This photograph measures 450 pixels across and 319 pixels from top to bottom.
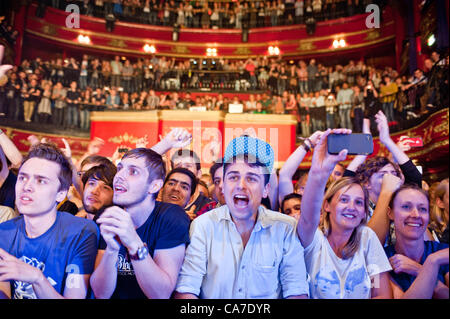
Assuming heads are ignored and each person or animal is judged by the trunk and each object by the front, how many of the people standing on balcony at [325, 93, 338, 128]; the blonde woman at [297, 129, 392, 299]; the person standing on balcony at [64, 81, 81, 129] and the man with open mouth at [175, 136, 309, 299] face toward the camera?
4

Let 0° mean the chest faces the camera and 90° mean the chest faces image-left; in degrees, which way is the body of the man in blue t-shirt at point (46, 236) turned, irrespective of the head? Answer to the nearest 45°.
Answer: approximately 45°

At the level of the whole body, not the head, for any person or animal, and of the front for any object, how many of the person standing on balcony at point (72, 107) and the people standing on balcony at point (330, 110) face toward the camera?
2

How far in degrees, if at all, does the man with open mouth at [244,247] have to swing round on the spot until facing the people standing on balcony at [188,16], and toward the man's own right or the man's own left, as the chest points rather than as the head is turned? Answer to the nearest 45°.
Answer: approximately 180°

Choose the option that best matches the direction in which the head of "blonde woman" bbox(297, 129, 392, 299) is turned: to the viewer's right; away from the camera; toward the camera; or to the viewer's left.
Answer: toward the camera

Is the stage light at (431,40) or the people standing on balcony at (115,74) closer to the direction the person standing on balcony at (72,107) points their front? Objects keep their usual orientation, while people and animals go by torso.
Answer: the stage light

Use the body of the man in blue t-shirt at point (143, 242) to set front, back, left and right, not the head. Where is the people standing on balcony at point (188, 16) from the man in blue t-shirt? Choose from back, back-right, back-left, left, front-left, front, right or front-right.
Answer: back-right

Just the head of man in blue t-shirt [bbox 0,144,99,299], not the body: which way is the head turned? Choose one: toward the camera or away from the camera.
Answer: toward the camera

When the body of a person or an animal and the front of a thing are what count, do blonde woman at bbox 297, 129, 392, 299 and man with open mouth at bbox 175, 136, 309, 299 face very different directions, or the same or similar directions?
same or similar directions

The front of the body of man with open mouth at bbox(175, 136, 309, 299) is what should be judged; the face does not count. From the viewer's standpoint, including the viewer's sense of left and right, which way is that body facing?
facing the viewer

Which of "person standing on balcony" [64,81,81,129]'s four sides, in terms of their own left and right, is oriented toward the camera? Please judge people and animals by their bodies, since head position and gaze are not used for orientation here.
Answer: front

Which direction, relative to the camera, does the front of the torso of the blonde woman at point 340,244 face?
toward the camera

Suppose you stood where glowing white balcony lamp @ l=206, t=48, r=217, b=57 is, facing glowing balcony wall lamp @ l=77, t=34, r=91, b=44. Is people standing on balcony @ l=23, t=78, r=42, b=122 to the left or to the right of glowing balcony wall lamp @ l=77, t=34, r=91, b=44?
left

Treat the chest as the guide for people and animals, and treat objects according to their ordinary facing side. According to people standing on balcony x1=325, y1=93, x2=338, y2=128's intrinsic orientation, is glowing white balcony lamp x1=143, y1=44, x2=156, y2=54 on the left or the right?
on their right
